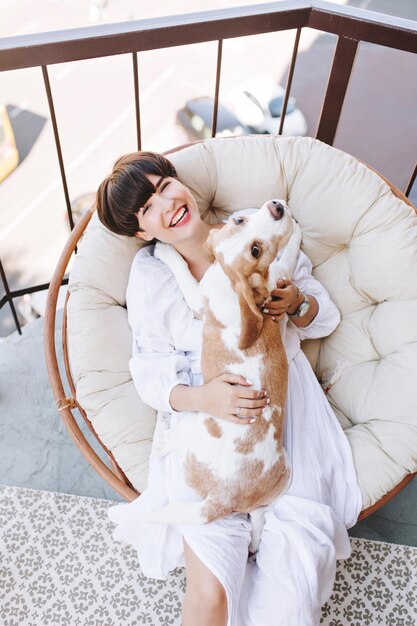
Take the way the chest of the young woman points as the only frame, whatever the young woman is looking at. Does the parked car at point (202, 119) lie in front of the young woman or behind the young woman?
behind

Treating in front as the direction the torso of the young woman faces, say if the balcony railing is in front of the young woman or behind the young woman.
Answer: behind

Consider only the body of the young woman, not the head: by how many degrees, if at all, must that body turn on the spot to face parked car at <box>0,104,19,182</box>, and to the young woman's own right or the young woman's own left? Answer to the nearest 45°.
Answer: approximately 135° to the young woman's own right

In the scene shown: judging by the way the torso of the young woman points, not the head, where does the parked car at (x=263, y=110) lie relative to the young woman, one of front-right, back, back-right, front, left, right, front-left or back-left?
back

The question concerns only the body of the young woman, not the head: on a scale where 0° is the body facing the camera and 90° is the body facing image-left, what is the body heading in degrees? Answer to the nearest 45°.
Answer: approximately 0°
